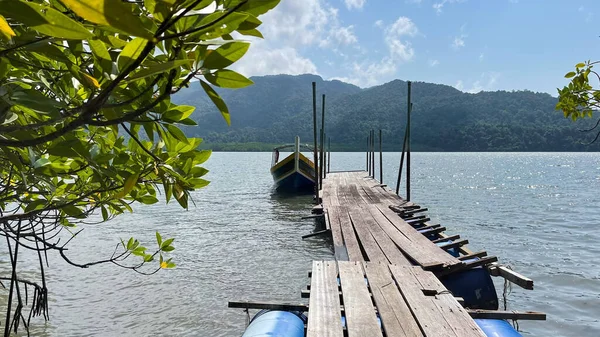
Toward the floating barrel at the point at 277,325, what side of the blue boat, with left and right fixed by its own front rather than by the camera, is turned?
front

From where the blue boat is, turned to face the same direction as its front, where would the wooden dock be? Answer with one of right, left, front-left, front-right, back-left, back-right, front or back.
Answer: front

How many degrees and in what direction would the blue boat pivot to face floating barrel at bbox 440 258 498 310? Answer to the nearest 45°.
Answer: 0° — it already faces it

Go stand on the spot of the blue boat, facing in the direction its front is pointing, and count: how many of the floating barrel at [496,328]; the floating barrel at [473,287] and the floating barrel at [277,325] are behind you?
0

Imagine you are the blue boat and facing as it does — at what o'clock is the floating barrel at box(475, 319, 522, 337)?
The floating barrel is roughly at 12 o'clock from the blue boat.
